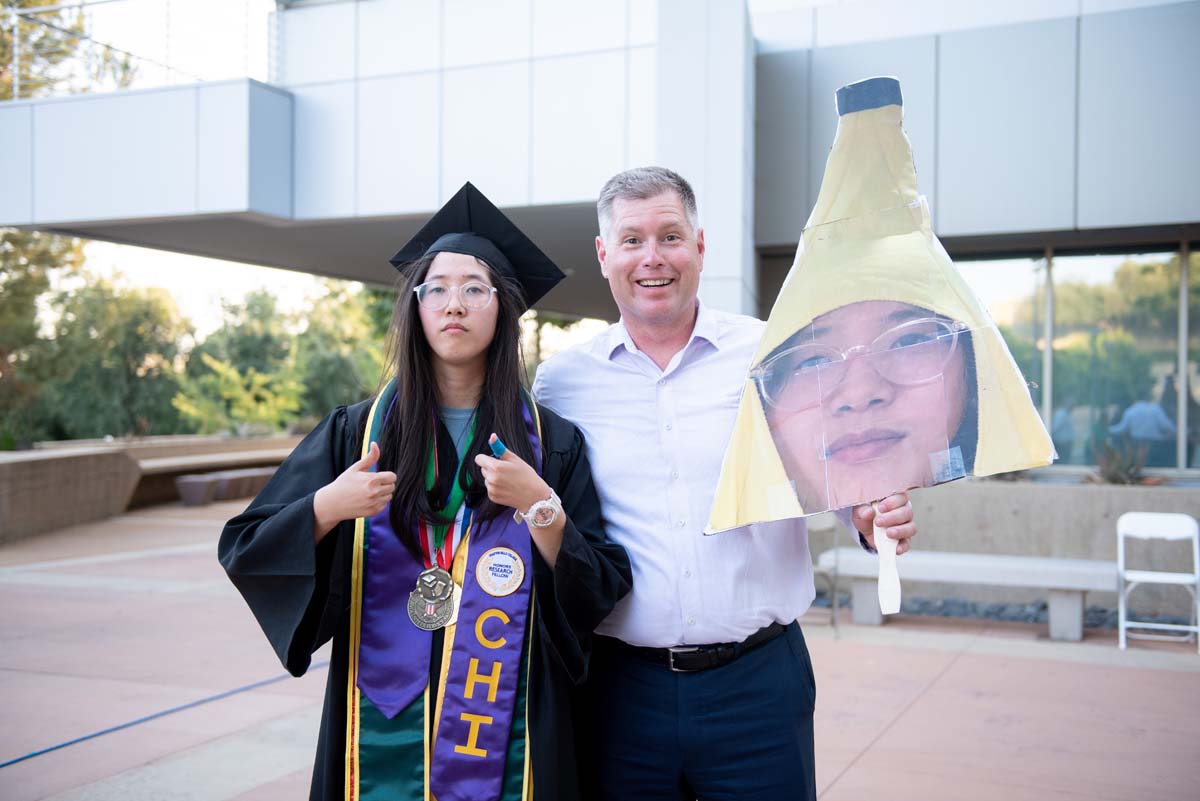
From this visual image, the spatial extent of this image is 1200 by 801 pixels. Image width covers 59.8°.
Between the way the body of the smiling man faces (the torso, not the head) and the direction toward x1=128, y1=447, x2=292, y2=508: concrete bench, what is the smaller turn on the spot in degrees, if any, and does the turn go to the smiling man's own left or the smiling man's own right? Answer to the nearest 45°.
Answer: approximately 135° to the smiling man's own right

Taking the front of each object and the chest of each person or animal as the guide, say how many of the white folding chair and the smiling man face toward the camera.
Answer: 2

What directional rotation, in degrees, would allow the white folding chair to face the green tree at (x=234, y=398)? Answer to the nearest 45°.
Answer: approximately 135° to its right

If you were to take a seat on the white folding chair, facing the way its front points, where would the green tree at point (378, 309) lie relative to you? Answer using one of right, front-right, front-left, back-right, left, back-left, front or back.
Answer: back-right

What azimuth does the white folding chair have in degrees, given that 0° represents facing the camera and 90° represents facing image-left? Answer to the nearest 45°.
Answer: approximately 0°

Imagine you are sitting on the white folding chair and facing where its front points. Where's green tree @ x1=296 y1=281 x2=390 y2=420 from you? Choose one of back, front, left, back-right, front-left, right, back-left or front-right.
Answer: back-right

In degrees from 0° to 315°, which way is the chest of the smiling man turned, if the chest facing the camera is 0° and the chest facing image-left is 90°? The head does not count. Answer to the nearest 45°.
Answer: approximately 0°

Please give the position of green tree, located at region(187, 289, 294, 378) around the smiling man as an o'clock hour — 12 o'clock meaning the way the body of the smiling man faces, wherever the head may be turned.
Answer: The green tree is roughly at 5 o'clock from the smiling man.

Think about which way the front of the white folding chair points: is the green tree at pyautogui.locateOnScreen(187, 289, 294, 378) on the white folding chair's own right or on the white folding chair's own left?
on the white folding chair's own right

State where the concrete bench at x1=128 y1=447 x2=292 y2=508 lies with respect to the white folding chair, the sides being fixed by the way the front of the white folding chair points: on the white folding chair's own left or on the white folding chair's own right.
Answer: on the white folding chair's own right

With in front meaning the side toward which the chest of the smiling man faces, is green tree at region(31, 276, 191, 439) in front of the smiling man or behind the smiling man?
behind
